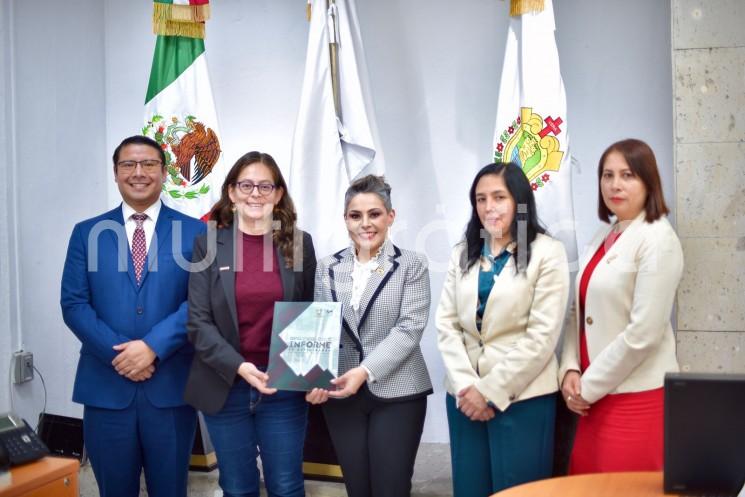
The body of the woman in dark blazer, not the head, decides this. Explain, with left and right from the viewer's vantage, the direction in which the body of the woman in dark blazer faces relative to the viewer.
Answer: facing the viewer

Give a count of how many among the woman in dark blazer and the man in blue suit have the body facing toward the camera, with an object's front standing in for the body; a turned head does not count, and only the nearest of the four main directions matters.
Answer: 2

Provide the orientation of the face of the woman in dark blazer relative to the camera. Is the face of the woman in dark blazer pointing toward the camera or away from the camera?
toward the camera

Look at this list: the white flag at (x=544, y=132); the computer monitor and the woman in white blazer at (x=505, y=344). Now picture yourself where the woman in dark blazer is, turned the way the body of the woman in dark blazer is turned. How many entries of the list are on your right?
0

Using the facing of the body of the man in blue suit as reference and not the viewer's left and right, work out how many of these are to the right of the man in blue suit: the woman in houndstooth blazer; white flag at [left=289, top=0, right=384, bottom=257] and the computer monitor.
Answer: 0

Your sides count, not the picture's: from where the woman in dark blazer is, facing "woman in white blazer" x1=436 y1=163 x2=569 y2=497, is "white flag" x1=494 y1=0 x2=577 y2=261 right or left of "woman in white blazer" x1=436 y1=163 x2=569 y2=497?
left

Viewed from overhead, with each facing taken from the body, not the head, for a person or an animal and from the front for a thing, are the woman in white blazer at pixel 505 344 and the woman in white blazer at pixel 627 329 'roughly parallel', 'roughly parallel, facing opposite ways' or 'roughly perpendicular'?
roughly parallel

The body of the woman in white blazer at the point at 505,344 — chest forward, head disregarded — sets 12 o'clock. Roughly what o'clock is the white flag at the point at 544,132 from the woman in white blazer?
The white flag is roughly at 5 o'clock from the woman in white blazer.

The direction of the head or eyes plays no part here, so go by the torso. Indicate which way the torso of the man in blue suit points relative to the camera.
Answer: toward the camera

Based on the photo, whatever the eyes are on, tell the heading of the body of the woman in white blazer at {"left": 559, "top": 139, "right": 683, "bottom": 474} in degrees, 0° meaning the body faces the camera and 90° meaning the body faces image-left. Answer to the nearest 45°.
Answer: approximately 45°

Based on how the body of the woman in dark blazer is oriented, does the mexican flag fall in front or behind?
behind

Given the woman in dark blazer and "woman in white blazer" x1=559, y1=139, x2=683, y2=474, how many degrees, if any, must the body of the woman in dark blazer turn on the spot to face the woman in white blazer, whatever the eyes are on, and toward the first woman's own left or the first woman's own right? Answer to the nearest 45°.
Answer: approximately 90° to the first woman's own left

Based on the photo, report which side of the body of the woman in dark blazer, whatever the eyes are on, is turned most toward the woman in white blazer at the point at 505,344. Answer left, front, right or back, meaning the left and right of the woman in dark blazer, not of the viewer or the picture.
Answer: left

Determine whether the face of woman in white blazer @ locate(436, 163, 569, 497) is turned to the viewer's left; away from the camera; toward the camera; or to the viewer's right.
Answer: toward the camera

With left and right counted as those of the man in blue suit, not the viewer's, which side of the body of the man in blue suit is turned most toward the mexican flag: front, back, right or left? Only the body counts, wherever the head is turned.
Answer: back

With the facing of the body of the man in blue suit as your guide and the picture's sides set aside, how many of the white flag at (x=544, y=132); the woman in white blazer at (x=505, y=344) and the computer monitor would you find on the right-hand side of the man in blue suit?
0
